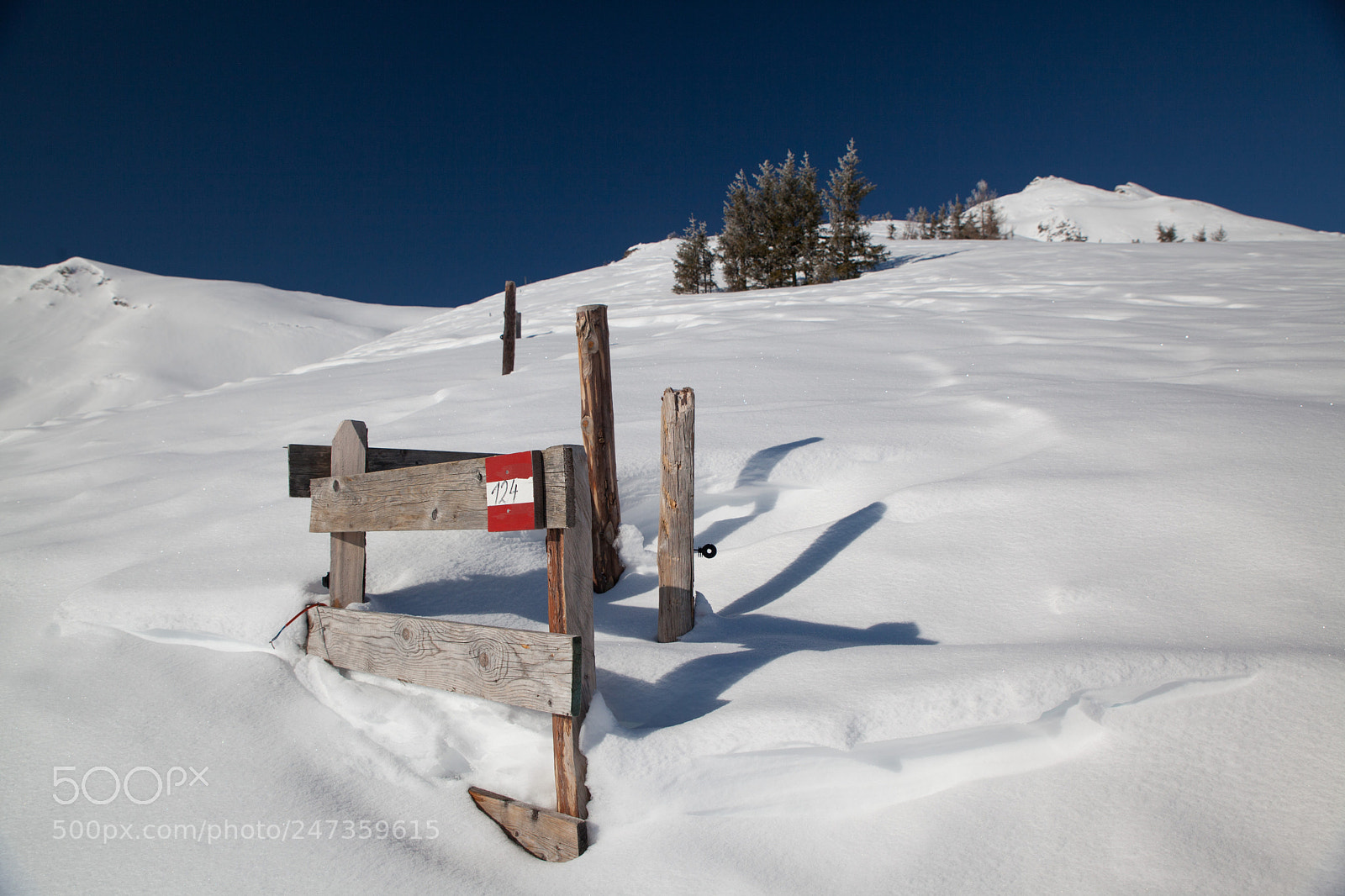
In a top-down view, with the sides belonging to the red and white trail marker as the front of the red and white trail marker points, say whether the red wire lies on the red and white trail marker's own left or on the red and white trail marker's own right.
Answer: on the red and white trail marker's own right

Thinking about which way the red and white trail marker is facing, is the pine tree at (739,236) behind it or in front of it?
behind

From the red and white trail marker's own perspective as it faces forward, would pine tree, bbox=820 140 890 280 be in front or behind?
behind

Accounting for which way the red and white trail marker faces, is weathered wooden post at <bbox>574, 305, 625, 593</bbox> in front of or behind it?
behind

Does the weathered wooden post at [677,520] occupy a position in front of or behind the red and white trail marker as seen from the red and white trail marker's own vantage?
behind

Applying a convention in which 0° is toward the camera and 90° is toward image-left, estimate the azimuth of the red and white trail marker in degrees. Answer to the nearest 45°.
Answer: approximately 45°

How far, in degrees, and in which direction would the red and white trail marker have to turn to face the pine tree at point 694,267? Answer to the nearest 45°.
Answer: approximately 135° to its right

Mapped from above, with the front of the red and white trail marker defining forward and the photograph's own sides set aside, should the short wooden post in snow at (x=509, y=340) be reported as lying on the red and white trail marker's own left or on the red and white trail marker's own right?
on the red and white trail marker's own right
